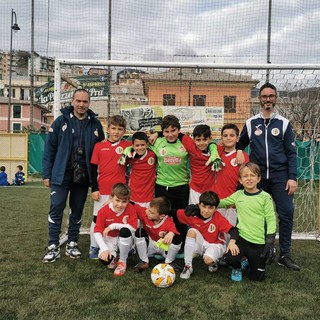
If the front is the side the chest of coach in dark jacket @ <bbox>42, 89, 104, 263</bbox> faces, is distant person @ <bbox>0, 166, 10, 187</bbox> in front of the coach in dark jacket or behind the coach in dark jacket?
behind

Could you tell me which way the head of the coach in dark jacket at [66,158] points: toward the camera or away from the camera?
toward the camera

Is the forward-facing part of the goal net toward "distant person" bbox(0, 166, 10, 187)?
no

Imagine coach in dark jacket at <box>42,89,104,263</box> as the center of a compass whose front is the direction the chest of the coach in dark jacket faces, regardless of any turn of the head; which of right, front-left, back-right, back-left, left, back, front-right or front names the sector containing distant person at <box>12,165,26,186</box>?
back

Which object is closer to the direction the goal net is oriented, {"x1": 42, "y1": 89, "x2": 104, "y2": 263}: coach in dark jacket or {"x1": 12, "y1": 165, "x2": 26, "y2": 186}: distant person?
the coach in dark jacket

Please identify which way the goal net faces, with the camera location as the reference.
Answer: facing the viewer

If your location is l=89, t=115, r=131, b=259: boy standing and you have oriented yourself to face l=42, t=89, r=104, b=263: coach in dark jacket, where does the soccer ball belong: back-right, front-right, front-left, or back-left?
back-left

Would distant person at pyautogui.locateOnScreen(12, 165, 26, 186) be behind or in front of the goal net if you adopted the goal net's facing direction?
behind

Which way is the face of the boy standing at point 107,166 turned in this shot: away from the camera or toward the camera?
toward the camera

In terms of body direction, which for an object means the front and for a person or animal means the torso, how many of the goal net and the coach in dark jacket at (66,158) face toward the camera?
2

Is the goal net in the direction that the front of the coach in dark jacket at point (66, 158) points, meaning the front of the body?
no

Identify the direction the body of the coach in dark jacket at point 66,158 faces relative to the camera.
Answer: toward the camera

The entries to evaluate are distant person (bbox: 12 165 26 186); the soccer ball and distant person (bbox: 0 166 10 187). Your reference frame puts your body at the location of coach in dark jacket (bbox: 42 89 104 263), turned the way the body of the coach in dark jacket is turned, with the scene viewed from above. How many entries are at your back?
2

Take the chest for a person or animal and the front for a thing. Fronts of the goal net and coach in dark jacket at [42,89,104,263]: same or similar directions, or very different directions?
same or similar directions

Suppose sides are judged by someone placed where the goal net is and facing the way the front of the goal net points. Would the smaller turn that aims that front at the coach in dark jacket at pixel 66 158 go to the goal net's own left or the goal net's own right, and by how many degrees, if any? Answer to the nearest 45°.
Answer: approximately 45° to the goal net's own right

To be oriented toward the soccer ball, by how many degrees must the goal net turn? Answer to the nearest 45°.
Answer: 0° — it already faces it

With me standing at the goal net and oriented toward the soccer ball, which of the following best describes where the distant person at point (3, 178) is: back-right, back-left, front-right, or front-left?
back-right
